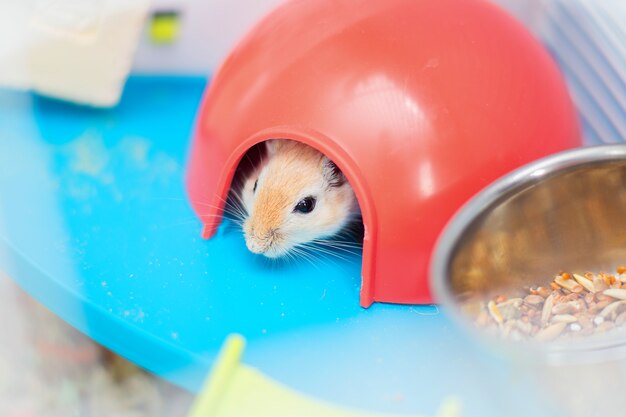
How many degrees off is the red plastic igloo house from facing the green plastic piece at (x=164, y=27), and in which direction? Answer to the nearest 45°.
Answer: approximately 90° to its right

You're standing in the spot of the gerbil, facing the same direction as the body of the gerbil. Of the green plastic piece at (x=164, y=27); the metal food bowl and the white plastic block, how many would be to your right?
2

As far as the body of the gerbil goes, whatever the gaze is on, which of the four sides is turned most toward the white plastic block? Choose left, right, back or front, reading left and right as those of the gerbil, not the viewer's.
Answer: right

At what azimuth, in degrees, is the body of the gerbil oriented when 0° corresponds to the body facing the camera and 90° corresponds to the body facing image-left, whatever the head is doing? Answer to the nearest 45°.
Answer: approximately 45°

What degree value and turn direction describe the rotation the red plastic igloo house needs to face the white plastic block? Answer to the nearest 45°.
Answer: approximately 90° to its right
